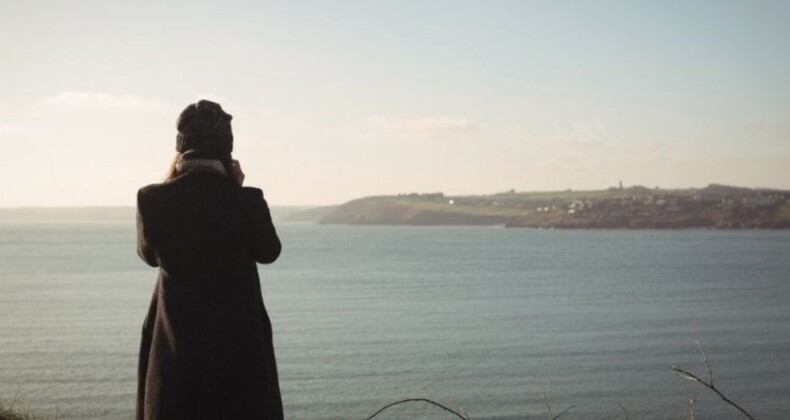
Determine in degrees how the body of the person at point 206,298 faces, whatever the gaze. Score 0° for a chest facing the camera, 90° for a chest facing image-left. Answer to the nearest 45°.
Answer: approximately 180°
